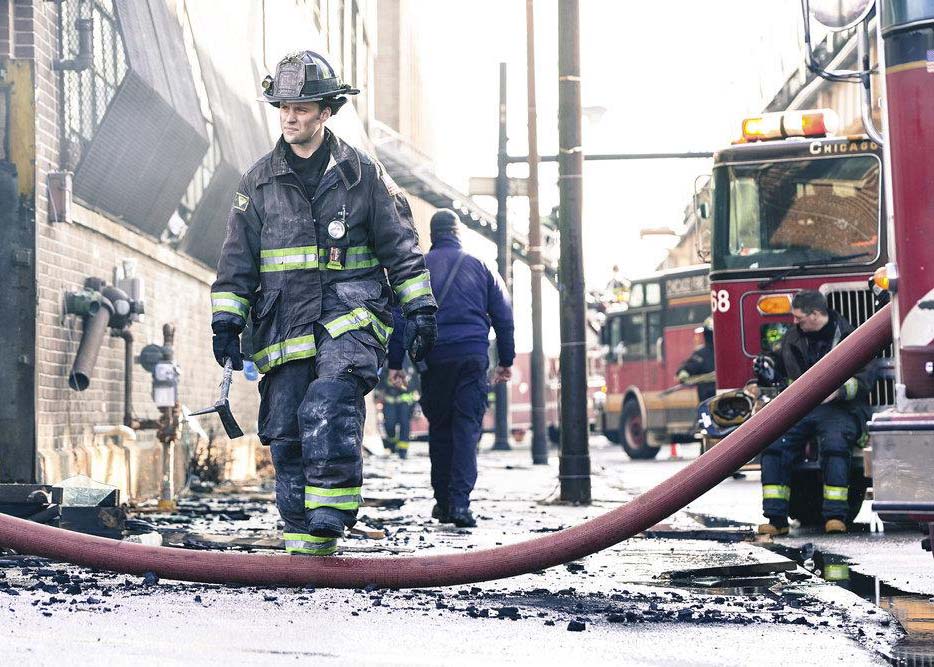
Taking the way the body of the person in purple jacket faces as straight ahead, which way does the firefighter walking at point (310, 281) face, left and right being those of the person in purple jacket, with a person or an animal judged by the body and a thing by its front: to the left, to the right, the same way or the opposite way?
the opposite way

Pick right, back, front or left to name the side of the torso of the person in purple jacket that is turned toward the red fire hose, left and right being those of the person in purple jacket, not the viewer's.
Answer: back

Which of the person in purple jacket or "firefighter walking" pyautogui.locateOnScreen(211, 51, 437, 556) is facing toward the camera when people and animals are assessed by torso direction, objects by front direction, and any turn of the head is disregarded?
the firefighter walking

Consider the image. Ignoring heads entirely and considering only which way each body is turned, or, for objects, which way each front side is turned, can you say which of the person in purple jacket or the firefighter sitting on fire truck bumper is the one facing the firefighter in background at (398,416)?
the person in purple jacket

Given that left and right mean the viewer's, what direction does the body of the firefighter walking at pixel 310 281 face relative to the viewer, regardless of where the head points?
facing the viewer

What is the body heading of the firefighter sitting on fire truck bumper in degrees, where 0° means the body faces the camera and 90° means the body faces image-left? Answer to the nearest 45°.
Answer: approximately 45°

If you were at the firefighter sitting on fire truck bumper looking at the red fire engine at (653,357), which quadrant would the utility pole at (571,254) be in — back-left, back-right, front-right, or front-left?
front-left

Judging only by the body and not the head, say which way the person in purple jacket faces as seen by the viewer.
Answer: away from the camera

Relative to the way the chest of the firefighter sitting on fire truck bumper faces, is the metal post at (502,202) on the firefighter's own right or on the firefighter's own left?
on the firefighter's own right

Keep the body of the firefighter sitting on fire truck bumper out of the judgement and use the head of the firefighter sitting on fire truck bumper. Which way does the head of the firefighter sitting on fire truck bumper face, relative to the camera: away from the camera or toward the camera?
toward the camera

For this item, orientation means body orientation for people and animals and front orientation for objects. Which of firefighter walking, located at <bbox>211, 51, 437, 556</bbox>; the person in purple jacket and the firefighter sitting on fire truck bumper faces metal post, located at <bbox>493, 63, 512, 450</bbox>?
the person in purple jacket

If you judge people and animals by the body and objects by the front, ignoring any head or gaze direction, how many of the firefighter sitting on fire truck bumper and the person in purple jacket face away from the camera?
1

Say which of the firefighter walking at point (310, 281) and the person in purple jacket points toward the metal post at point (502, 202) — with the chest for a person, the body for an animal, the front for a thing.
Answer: the person in purple jacket

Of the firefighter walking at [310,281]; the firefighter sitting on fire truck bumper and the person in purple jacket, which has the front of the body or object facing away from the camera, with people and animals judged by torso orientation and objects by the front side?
the person in purple jacket

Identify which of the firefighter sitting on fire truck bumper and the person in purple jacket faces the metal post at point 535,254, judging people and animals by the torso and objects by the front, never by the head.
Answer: the person in purple jacket
